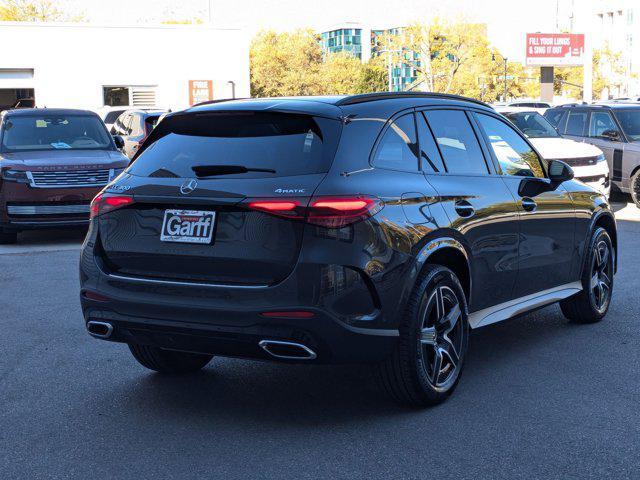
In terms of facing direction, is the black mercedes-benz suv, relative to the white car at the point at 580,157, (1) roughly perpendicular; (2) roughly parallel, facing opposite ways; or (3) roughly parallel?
roughly perpendicular

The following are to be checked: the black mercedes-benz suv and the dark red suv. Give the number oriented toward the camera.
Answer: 1

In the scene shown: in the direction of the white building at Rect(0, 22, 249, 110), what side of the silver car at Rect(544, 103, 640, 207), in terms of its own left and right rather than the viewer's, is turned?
back

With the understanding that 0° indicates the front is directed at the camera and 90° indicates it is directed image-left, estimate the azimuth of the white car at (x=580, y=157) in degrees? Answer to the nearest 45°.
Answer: approximately 315°

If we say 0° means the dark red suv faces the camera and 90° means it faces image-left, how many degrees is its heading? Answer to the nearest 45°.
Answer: approximately 0°

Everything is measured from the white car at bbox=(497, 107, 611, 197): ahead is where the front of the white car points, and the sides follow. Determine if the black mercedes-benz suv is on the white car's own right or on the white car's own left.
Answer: on the white car's own right

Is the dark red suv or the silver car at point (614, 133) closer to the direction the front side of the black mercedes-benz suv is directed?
the silver car

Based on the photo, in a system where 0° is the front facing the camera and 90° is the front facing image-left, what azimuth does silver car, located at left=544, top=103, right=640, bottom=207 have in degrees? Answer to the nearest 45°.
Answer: approximately 315°

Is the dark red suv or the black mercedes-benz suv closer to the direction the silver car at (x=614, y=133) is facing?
the black mercedes-benz suv

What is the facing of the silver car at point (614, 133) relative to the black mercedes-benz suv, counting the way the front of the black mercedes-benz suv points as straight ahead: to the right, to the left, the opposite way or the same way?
to the right
